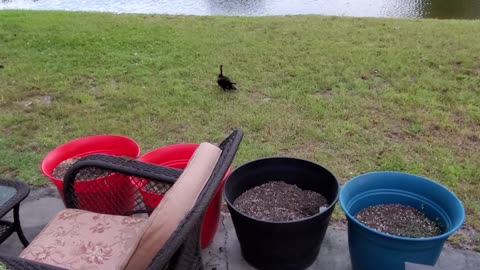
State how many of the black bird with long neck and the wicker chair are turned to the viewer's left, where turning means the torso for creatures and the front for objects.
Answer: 2

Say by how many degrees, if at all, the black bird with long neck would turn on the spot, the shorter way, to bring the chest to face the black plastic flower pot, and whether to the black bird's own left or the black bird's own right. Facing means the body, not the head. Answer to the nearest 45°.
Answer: approximately 90° to the black bird's own left

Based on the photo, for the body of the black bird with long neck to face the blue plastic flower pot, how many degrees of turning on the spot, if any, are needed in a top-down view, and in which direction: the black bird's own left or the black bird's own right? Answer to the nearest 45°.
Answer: approximately 90° to the black bird's own left

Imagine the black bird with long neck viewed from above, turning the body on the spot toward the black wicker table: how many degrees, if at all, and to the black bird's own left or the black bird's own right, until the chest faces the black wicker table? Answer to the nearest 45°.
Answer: approximately 45° to the black bird's own left

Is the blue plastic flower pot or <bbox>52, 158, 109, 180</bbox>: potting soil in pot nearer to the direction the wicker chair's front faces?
the potting soil in pot

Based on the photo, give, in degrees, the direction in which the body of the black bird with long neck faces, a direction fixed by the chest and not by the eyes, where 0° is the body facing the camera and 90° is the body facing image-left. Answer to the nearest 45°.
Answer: approximately 90°

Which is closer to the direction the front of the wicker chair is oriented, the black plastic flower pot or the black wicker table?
the black wicker table

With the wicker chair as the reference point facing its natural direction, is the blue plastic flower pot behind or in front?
behind

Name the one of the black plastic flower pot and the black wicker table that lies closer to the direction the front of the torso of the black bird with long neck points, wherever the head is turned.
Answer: the black wicker table

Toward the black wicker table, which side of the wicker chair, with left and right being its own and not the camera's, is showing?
front

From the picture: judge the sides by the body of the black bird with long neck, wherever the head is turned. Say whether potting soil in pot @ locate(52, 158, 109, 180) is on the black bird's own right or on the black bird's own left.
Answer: on the black bird's own left

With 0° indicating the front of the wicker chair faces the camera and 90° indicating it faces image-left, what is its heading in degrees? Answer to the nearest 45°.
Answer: approximately 90°

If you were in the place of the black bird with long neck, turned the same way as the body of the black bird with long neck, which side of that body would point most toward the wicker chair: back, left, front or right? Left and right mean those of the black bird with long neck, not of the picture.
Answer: left
